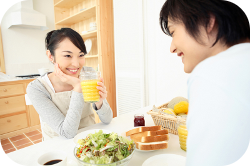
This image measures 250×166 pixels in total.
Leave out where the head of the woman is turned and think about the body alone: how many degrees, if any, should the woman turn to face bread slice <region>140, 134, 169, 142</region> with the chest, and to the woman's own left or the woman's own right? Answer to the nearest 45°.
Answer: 0° — they already face it

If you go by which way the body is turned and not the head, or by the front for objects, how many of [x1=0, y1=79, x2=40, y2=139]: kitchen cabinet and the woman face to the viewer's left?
0

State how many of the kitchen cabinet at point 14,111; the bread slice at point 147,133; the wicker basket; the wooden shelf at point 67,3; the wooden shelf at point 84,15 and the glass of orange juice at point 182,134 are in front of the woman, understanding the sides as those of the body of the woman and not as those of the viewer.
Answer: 3

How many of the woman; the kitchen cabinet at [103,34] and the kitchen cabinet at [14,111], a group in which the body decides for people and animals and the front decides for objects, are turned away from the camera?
0

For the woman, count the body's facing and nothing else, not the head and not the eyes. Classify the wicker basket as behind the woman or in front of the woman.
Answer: in front

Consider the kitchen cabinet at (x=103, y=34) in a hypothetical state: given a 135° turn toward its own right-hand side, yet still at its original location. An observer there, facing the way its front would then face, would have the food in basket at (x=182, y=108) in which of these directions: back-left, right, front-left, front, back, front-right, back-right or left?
back

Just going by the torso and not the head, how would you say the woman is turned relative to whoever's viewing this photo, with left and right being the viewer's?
facing the viewer and to the right of the viewer

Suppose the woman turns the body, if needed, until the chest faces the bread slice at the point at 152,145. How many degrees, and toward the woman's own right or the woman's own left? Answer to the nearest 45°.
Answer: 0° — they already face it

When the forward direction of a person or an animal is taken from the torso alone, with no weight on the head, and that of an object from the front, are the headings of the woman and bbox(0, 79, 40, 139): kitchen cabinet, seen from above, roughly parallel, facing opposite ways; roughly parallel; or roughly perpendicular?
roughly parallel

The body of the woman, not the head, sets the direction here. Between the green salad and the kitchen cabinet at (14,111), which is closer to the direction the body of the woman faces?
the green salad

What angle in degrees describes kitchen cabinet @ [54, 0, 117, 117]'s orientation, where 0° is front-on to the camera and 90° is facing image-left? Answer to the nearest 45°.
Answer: approximately 45°

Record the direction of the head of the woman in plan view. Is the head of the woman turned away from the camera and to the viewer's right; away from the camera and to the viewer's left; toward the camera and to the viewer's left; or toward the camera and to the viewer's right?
toward the camera and to the viewer's right
